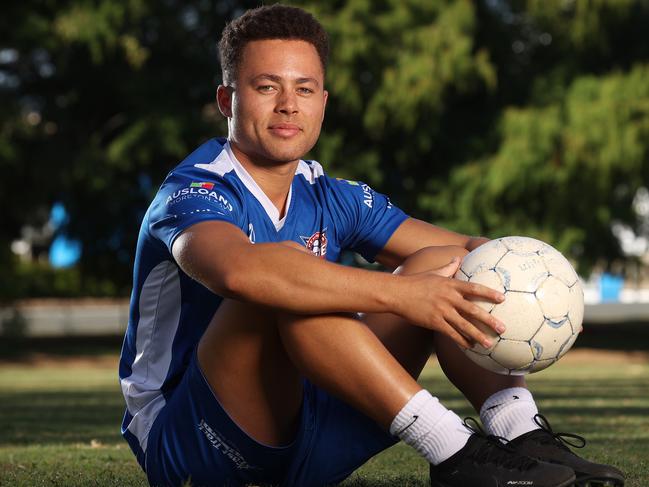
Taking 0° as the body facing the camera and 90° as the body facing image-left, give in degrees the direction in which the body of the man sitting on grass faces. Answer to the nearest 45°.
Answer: approximately 315°

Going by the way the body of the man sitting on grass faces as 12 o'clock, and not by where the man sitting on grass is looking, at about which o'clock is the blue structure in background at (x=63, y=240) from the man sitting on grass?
The blue structure in background is roughly at 7 o'clock from the man sitting on grass.
